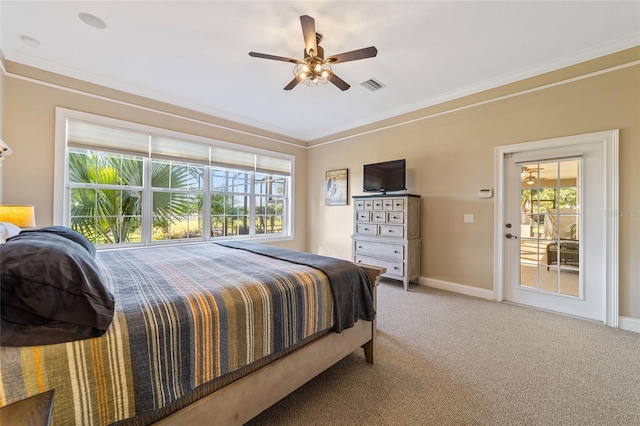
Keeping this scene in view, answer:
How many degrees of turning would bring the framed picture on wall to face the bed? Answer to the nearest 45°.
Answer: approximately 45° to its left

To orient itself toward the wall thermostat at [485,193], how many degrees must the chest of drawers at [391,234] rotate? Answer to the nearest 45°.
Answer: approximately 135° to its left

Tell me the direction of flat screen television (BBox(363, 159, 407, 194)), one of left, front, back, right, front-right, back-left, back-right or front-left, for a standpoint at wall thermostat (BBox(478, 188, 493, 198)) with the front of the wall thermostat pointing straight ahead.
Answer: right

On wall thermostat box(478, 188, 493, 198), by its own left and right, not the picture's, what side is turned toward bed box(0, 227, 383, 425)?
front

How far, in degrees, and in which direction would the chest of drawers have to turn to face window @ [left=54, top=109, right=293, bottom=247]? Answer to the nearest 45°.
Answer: approximately 45° to its right

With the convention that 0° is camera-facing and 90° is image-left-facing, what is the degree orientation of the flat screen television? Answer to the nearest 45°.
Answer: approximately 45°

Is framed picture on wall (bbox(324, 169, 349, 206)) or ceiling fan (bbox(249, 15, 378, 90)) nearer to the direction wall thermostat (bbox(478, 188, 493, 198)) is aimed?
the ceiling fan

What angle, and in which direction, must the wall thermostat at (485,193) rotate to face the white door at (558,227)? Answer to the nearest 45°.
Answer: approximately 90° to its left

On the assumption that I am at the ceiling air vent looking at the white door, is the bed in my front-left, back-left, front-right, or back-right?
back-right

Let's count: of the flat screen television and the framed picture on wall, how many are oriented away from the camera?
0

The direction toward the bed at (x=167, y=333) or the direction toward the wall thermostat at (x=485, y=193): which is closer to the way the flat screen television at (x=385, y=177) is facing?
the bed

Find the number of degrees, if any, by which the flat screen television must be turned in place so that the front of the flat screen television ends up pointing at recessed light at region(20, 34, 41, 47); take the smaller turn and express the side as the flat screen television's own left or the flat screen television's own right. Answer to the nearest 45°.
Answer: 0° — it already faces it

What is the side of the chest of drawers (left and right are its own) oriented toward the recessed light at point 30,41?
front

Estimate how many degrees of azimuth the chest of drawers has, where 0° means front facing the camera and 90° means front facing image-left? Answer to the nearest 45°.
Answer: approximately 45°
